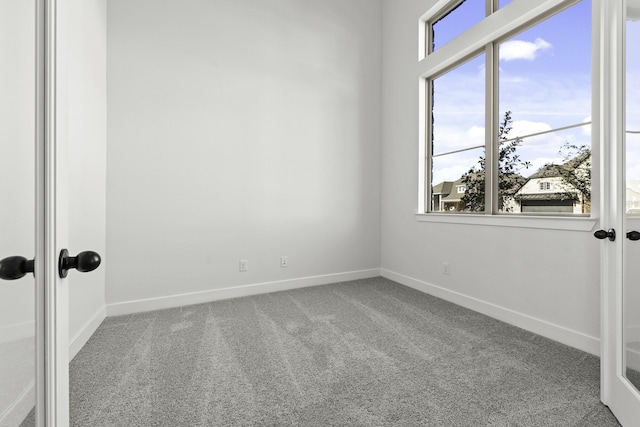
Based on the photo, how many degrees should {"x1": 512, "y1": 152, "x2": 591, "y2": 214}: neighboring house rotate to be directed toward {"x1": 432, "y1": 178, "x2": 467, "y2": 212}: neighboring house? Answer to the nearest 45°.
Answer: approximately 135° to its right

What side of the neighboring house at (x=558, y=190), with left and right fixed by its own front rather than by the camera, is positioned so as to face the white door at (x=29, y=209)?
front

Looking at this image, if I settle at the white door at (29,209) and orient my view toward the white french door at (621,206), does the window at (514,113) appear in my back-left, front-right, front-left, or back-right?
front-left

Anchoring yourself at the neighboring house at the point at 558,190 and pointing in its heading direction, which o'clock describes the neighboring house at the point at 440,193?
the neighboring house at the point at 440,193 is roughly at 4 o'clock from the neighboring house at the point at 558,190.

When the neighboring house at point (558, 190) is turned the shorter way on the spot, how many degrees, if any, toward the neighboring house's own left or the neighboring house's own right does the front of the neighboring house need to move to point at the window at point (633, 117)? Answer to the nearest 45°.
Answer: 0° — it already faces it

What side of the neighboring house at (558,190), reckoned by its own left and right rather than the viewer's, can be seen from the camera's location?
front

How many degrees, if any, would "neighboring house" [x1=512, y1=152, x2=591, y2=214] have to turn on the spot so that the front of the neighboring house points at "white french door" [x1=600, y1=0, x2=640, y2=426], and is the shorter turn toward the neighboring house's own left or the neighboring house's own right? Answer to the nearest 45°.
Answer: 0° — it already faces it
